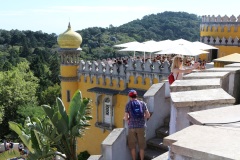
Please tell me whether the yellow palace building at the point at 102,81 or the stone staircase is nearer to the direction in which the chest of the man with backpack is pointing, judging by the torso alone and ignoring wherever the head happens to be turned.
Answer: the yellow palace building

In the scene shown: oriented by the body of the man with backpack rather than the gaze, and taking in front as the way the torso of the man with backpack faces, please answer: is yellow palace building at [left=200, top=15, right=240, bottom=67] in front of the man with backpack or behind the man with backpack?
in front

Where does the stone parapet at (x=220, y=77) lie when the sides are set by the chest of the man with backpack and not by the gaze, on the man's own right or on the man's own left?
on the man's own right

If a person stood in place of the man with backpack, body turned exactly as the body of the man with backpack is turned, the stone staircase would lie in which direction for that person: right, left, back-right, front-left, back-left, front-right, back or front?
front-right

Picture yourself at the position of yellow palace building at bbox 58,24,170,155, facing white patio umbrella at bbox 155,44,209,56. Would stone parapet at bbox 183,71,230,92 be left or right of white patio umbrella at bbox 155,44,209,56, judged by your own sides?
right

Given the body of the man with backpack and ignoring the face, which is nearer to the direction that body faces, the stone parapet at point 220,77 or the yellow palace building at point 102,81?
the yellow palace building

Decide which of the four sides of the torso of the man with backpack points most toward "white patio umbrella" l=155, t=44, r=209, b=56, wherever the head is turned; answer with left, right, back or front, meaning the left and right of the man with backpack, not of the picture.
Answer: front

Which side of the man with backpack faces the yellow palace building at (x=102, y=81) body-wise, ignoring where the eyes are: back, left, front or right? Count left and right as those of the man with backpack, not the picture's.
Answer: front

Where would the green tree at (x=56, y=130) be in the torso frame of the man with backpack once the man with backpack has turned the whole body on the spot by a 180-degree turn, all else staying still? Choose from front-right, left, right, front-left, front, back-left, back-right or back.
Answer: back-right

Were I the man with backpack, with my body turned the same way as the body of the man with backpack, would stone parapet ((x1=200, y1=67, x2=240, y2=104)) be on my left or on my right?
on my right

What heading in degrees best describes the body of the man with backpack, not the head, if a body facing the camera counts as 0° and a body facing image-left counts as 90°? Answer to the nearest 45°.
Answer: approximately 180°
